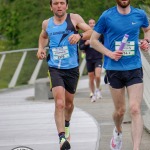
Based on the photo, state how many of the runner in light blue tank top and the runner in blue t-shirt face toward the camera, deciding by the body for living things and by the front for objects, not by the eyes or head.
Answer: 2

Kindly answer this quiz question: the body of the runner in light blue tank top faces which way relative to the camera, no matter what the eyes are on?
toward the camera

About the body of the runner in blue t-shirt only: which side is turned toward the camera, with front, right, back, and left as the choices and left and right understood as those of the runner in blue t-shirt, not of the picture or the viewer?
front

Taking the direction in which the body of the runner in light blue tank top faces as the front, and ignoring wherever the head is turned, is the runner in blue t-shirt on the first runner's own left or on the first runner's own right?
on the first runner's own left

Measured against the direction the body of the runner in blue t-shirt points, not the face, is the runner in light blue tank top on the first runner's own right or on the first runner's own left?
on the first runner's own right
